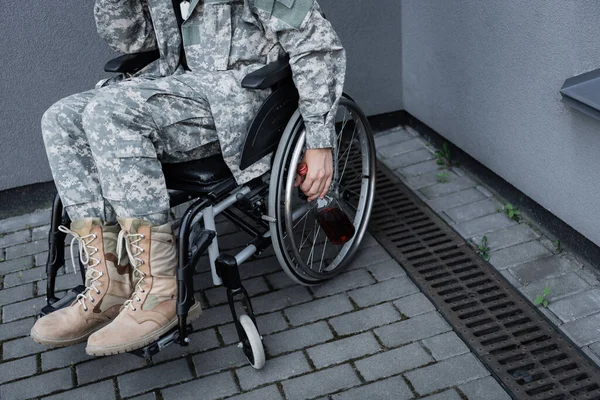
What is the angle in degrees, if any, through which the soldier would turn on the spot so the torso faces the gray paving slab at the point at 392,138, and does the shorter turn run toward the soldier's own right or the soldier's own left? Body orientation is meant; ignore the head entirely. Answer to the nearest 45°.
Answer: approximately 180°

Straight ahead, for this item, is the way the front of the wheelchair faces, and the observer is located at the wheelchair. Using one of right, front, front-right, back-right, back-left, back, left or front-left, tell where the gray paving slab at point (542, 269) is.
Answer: back-left

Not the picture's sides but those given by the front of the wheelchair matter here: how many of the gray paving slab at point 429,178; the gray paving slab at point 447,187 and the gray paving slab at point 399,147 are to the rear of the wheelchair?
3

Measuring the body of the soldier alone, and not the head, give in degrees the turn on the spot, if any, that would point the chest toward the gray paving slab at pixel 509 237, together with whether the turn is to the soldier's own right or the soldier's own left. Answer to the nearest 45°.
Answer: approximately 135° to the soldier's own left

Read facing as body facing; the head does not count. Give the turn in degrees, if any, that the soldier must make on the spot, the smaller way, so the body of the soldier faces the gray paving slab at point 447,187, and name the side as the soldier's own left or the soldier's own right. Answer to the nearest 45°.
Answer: approximately 180°

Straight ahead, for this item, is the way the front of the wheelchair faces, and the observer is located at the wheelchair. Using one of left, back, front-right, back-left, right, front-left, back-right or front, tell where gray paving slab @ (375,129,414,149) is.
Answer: back

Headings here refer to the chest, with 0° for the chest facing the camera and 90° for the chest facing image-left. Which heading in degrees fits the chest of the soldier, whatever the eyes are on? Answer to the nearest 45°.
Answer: approximately 45°

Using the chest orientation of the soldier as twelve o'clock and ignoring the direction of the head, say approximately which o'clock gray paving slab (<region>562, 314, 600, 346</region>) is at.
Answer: The gray paving slab is roughly at 8 o'clock from the soldier.

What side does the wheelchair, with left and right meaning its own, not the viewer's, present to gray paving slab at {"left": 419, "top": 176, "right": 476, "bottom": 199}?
back

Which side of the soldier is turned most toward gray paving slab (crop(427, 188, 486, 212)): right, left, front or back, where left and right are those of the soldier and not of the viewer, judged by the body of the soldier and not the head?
back
